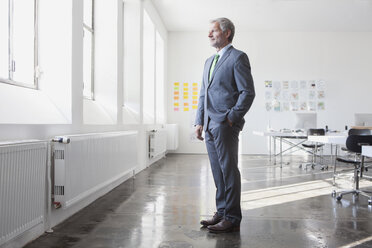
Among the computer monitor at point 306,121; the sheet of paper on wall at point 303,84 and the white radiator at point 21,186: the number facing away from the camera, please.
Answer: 1

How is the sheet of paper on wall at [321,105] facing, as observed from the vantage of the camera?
facing the viewer

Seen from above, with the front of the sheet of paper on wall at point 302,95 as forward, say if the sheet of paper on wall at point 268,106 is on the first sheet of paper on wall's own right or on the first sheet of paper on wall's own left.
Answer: on the first sheet of paper on wall's own right

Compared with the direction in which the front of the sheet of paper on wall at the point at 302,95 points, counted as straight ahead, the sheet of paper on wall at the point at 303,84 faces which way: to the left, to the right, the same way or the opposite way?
the same way

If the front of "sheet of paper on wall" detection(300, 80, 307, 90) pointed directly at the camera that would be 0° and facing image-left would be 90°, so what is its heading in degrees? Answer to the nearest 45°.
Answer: approximately 0°

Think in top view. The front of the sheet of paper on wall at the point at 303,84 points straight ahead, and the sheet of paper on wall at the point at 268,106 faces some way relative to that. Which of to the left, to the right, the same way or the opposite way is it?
the same way

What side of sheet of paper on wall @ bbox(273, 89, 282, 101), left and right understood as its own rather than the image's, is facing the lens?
front

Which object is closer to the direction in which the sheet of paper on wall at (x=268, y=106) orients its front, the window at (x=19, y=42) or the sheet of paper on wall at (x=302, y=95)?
the window

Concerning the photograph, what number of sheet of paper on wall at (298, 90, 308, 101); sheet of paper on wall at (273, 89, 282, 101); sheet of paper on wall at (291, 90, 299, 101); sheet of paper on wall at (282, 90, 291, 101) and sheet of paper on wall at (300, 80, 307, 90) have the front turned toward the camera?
5

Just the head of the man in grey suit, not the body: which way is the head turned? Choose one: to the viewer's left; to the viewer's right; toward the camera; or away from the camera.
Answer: to the viewer's left

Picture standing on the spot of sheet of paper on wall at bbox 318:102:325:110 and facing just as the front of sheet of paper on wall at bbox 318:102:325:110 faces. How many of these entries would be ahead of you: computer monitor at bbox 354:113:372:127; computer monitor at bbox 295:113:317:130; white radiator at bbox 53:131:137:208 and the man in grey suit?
4

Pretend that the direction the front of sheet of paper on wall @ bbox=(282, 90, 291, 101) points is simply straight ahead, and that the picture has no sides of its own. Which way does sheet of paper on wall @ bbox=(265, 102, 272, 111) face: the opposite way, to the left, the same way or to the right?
the same way

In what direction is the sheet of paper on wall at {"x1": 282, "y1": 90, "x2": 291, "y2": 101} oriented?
toward the camera

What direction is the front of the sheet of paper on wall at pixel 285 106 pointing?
toward the camera
